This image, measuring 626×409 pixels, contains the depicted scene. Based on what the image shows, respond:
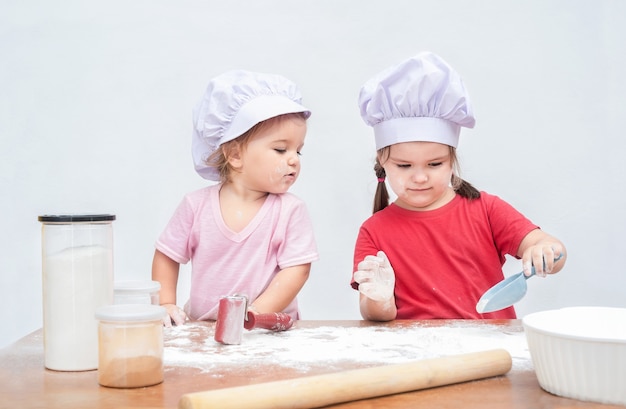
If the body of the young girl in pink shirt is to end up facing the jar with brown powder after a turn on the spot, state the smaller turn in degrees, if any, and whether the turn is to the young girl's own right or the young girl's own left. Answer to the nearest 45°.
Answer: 0° — they already face it

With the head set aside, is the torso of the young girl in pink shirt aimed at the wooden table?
yes

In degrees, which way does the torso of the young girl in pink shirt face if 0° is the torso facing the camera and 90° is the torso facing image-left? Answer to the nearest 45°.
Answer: approximately 0°
